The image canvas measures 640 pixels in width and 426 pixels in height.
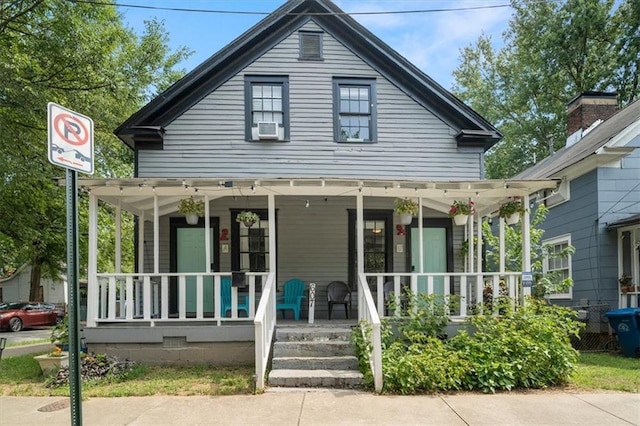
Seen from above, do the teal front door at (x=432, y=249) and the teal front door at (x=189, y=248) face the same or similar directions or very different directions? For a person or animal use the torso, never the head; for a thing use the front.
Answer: same or similar directions

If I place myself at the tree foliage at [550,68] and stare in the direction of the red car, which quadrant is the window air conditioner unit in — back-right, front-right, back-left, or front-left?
front-left

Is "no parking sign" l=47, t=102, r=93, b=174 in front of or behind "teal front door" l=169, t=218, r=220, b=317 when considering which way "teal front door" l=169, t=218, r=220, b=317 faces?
in front

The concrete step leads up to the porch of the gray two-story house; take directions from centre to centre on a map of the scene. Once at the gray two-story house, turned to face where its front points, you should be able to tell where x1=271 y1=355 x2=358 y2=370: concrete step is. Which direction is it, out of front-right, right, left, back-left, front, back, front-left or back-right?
front

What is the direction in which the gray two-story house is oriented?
toward the camera

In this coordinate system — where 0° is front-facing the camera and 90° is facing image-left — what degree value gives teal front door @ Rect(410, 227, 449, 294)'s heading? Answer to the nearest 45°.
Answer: approximately 0°

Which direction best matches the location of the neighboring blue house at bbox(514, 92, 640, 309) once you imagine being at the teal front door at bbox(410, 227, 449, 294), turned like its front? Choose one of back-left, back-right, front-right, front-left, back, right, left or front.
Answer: left

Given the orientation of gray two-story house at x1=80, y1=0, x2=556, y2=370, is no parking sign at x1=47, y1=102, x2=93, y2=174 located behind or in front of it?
in front

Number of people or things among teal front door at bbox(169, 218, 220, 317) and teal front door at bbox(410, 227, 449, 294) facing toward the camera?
2

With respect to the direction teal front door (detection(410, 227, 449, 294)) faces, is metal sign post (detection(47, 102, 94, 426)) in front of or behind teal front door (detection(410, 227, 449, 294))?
in front
